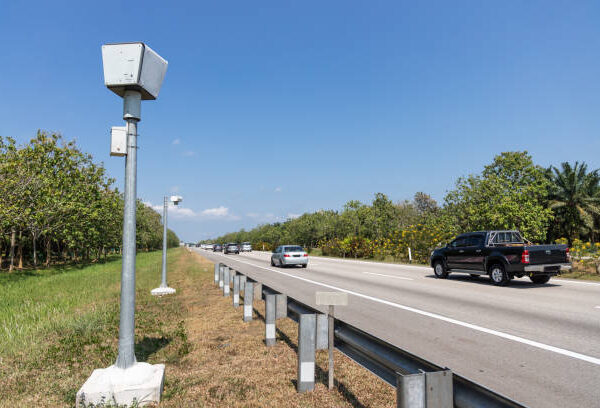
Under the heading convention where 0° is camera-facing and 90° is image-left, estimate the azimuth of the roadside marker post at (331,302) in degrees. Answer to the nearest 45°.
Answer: approximately 0°

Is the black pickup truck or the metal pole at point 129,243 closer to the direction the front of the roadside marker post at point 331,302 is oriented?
the metal pole

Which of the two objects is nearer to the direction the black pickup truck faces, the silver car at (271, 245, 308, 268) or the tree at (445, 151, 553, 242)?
the silver car

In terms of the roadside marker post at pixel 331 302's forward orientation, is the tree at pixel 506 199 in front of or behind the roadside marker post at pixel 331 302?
behind

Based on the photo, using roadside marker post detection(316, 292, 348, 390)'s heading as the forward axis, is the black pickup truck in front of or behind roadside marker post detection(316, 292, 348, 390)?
behind

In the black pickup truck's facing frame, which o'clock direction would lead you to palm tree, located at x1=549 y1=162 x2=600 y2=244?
The palm tree is roughly at 2 o'clock from the black pickup truck.

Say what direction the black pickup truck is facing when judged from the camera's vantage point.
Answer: facing away from the viewer and to the left of the viewer

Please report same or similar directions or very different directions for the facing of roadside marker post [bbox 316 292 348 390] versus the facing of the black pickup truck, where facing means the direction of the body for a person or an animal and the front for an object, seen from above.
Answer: very different directions

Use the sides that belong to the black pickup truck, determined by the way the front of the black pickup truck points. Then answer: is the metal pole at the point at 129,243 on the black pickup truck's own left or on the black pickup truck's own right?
on the black pickup truck's own left

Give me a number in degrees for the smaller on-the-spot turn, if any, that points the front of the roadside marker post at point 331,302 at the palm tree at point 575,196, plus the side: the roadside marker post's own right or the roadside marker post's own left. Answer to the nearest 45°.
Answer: approximately 135° to the roadside marker post's own left

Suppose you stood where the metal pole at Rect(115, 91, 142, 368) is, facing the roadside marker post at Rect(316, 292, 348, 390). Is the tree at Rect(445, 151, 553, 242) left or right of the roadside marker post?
left
